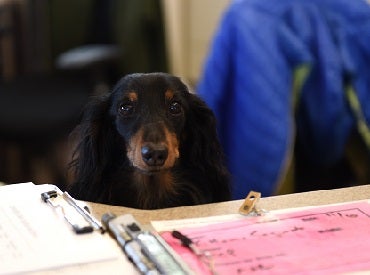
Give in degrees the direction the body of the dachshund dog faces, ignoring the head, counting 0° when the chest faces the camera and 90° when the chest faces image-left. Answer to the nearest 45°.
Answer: approximately 0°
